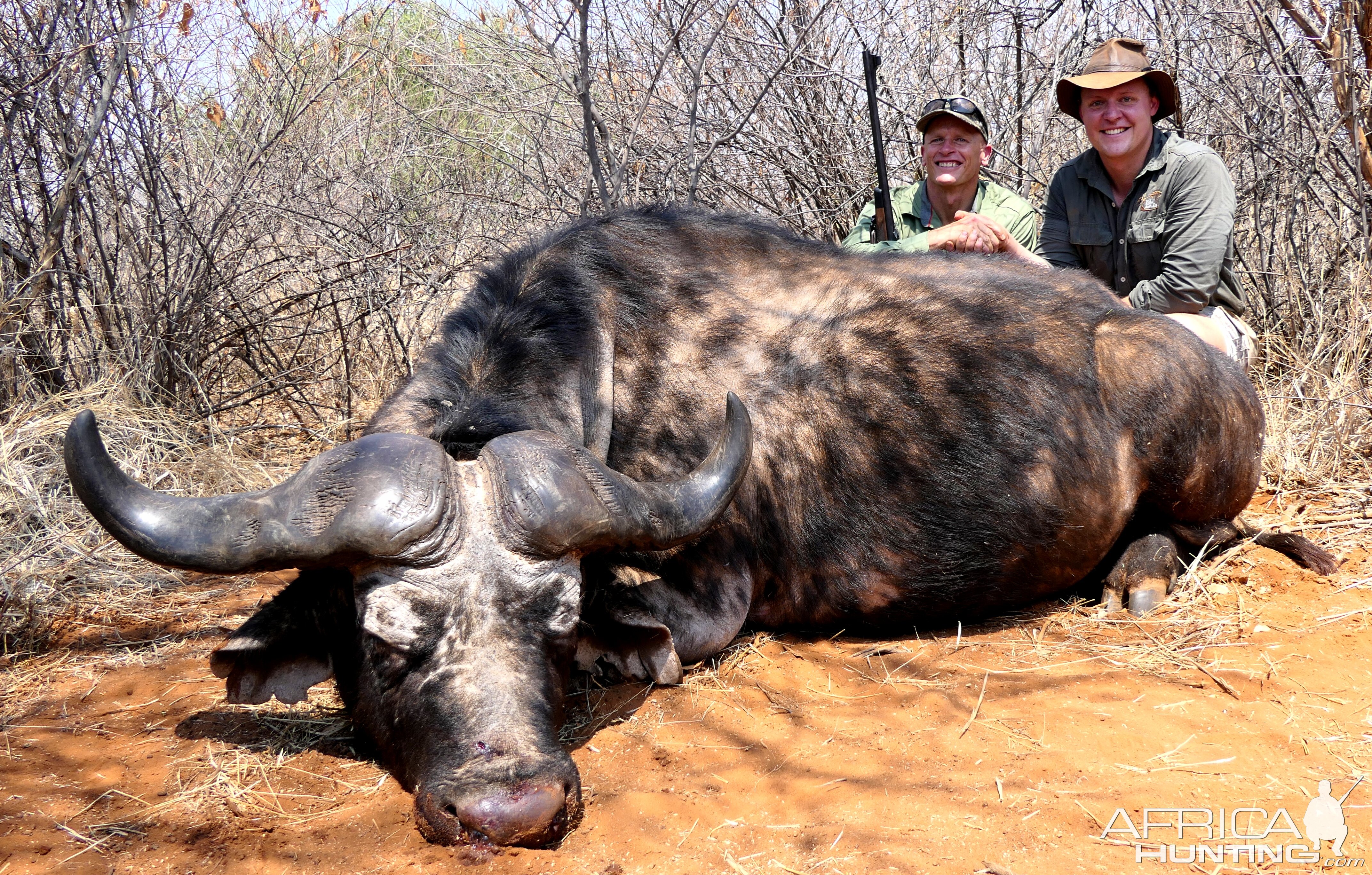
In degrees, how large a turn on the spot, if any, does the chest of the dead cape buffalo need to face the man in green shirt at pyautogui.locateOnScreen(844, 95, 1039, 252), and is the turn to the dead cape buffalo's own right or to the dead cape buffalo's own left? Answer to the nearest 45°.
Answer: approximately 180°

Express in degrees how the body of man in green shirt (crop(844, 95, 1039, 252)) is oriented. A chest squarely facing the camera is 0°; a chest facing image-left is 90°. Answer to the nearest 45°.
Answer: approximately 0°

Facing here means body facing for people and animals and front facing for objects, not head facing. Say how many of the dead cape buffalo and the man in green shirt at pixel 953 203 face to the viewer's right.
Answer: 0

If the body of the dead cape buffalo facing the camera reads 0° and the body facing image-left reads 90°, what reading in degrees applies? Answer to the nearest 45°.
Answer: approximately 45°

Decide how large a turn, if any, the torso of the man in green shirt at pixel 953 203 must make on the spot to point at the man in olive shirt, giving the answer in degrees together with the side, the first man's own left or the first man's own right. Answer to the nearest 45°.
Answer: approximately 90° to the first man's own left

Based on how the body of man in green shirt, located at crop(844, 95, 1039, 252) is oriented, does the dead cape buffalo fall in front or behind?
in front

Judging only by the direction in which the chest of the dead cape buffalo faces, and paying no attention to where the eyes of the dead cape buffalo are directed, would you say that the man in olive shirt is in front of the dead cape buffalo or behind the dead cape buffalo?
behind
